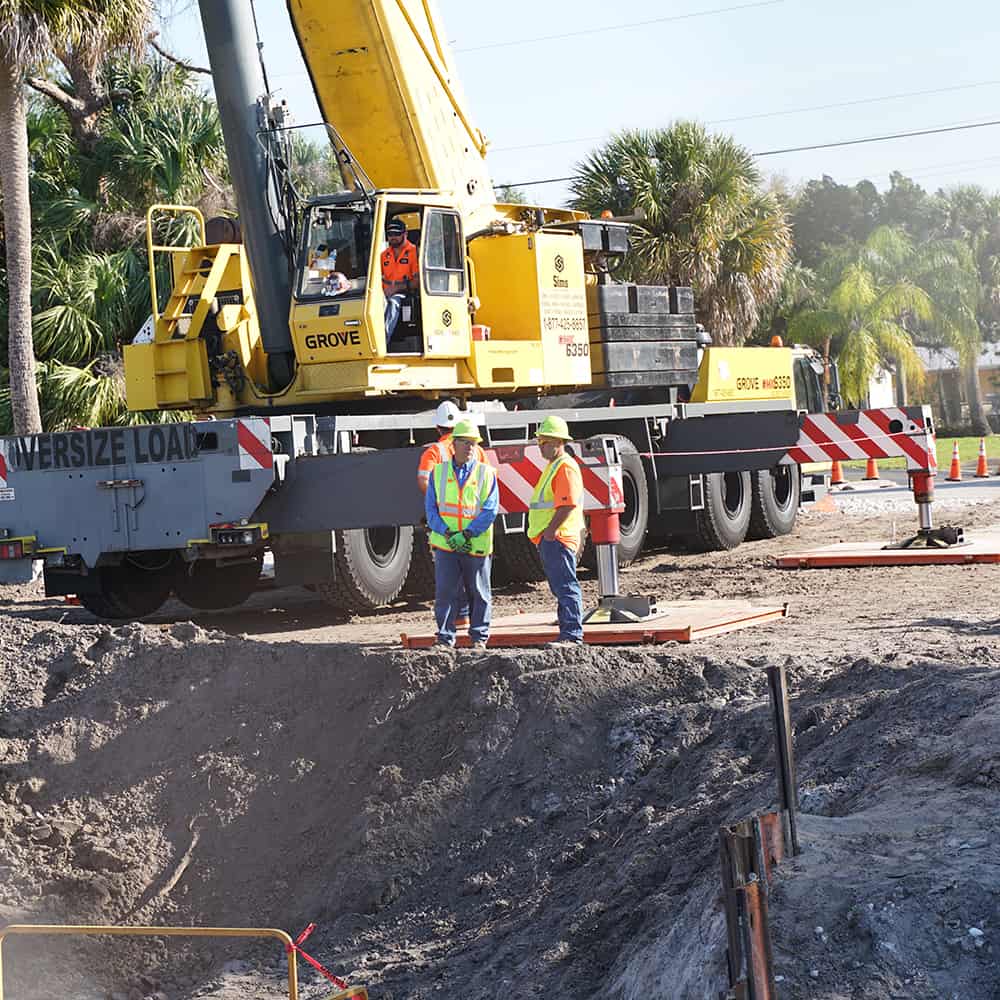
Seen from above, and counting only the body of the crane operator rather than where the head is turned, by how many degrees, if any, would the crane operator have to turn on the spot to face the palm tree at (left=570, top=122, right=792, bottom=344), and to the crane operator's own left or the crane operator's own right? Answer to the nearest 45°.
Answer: approximately 135° to the crane operator's own right

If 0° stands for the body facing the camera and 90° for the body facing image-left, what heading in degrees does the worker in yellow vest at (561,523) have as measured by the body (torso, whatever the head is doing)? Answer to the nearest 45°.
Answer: approximately 90°

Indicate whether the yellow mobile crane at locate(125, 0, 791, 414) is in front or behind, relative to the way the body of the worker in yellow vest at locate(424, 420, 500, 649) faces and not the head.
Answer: behind

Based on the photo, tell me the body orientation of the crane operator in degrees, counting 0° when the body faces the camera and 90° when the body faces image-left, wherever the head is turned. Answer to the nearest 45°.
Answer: approximately 45°

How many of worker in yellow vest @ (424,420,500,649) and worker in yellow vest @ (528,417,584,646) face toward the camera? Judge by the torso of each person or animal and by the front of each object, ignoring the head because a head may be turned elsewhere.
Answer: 1

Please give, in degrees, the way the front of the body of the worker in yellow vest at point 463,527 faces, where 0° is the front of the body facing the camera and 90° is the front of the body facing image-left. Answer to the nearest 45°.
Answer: approximately 0°
